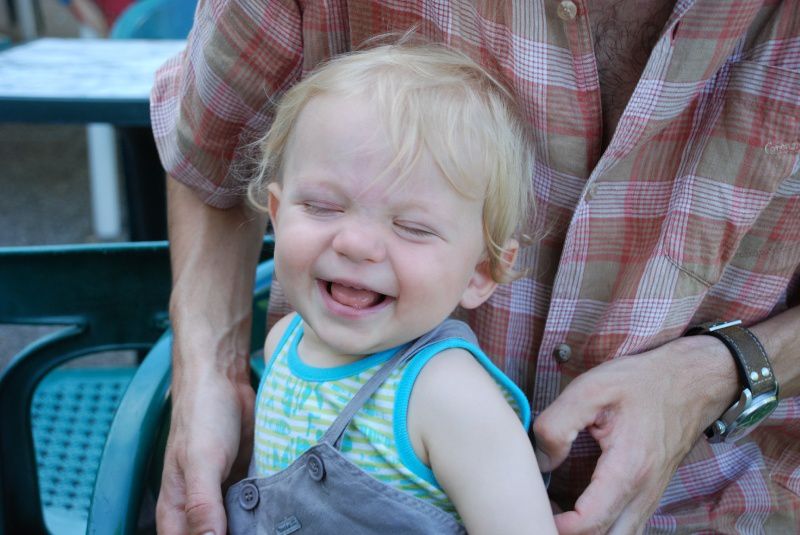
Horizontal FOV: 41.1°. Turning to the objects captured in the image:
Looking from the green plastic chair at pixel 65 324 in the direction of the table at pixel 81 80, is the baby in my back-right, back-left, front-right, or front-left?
back-right

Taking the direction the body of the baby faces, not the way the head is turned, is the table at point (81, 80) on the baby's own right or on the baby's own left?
on the baby's own right

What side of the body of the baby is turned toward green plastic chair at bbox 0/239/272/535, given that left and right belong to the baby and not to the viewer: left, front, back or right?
right

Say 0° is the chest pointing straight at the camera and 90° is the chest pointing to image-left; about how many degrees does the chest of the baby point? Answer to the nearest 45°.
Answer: approximately 45°
